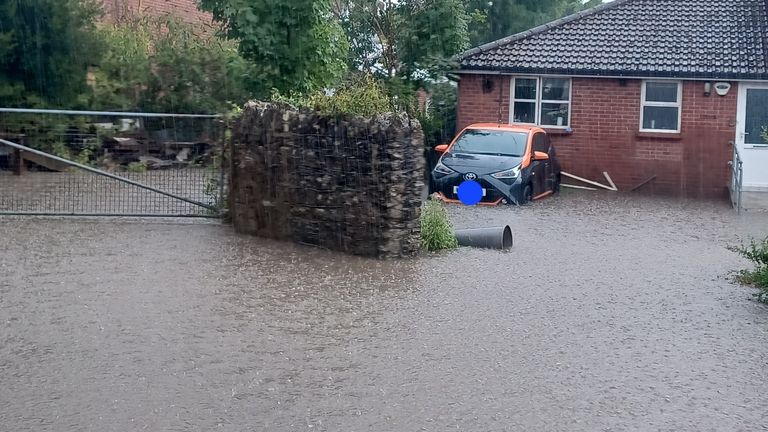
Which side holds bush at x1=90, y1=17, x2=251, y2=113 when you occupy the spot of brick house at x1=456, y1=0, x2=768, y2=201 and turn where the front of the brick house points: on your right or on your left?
on your right

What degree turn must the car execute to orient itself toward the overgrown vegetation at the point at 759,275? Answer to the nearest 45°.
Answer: approximately 45° to its left

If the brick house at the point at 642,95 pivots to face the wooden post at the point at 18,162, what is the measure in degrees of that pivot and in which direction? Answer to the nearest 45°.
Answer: approximately 45° to its right

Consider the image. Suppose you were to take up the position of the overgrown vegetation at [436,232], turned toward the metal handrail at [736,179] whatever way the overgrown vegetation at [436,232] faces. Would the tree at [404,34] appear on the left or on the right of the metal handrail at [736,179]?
left

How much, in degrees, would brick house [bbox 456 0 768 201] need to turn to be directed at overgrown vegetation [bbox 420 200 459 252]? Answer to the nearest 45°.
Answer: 0° — it already faces it

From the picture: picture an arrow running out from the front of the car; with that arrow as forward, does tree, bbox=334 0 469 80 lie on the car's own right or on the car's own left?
on the car's own right

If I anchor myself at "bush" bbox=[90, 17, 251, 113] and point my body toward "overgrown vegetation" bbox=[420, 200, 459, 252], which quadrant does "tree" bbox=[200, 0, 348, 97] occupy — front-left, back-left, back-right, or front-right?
front-left

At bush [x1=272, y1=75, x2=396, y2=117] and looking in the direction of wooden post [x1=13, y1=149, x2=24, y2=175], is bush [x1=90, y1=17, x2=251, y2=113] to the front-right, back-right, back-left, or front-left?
front-right

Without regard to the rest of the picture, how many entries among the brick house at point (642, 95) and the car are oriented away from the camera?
0

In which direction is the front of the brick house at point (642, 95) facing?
toward the camera

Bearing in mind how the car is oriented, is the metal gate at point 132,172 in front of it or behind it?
in front

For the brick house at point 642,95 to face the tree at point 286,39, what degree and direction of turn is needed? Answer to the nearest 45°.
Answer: approximately 45° to its right

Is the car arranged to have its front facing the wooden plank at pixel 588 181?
no

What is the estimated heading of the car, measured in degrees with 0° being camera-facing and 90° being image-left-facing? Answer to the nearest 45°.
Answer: approximately 45°

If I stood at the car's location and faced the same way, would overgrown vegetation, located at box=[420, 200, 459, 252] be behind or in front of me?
in front
